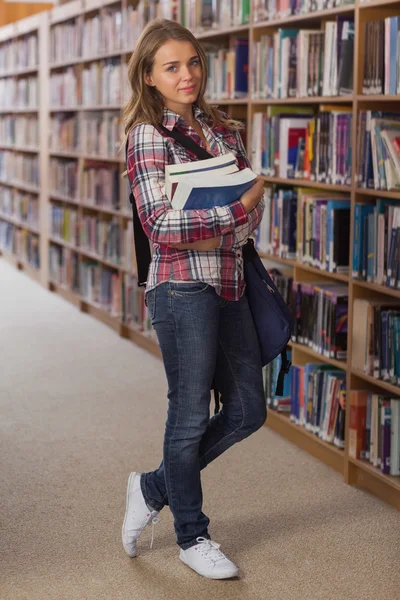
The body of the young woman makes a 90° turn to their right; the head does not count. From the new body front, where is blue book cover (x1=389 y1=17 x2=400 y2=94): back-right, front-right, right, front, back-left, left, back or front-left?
back

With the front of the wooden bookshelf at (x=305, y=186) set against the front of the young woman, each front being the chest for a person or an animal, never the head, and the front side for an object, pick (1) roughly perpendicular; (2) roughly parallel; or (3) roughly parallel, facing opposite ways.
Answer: roughly perpendicular

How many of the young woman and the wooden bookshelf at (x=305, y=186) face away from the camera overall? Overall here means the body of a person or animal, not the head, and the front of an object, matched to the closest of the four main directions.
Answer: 0

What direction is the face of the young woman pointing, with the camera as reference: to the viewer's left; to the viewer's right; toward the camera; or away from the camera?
toward the camera

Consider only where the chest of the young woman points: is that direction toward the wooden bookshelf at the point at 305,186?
no

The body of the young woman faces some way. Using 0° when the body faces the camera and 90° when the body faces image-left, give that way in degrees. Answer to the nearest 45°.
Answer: approximately 315°

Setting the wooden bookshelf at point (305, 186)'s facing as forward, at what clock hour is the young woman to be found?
The young woman is roughly at 11 o'clock from the wooden bookshelf.

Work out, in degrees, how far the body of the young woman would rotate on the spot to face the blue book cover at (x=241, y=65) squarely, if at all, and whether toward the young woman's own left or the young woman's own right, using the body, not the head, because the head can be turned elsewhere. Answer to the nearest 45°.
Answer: approximately 135° to the young woman's own left
